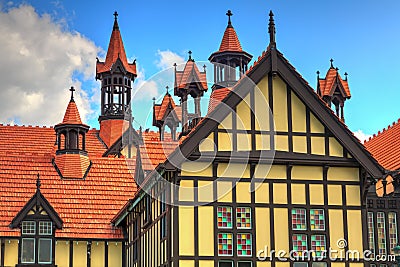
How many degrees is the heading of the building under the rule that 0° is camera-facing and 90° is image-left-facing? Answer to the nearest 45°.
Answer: approximately 0°
